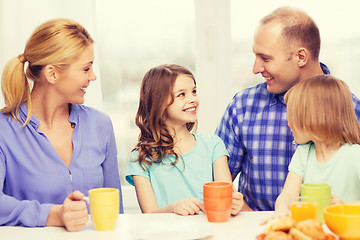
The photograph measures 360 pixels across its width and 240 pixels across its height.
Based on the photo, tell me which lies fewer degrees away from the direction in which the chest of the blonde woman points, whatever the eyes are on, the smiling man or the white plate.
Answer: the white plate

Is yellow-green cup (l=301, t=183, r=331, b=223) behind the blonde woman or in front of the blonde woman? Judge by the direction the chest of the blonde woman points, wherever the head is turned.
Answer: in front

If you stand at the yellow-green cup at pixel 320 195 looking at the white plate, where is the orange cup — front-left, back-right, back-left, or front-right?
front-right

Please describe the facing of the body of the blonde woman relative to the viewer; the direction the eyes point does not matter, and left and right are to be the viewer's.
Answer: facing the viewer and to the right of the viewer

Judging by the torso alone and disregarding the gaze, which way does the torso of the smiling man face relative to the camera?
toward the camera

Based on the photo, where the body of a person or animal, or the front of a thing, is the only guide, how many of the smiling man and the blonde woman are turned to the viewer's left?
0

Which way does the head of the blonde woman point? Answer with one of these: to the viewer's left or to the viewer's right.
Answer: to the viewer's right

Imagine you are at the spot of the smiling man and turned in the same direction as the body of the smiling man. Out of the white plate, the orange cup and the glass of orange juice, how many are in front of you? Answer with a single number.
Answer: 3

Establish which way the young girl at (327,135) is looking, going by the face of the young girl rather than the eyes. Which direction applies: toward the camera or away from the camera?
away from the camera

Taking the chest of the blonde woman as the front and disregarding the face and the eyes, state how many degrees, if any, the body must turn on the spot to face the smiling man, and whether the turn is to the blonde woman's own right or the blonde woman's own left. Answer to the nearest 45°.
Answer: approximately 45° to the blonde woman's own left

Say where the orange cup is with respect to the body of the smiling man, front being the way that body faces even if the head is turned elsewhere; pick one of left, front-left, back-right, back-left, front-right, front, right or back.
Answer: front

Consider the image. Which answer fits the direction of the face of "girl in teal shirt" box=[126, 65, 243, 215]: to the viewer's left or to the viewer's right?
to the viewer's right

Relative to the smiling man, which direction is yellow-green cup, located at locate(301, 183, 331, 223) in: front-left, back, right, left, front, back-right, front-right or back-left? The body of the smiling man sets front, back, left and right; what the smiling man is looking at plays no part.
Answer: front

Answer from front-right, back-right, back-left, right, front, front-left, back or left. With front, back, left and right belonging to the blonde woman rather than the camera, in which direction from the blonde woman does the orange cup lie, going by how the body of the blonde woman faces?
front
